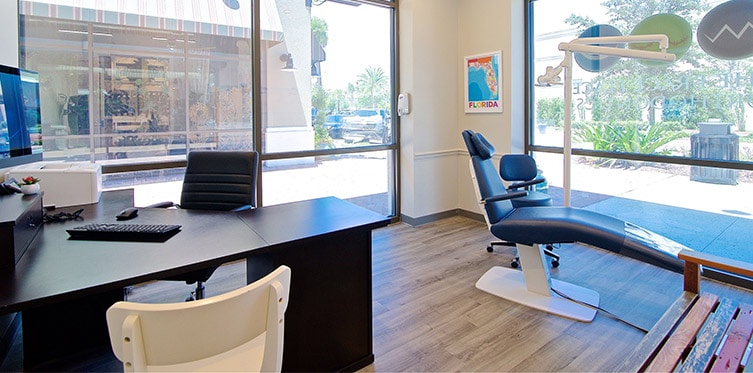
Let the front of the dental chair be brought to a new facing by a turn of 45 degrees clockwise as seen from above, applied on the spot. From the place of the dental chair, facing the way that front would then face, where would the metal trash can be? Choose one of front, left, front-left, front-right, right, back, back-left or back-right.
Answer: left

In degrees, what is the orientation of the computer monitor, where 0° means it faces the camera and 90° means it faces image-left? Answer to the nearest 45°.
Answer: approximately 315°

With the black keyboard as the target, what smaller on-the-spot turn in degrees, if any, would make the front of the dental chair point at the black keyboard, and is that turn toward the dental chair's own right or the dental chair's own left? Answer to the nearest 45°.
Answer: approximately 135° to the dental chair's own right

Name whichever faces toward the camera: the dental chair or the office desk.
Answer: the office desk

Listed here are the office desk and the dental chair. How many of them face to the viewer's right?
1

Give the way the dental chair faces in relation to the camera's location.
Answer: facing to the right of the viewer
